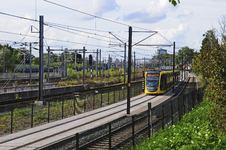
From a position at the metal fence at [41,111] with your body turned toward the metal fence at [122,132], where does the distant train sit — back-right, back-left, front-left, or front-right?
back-left

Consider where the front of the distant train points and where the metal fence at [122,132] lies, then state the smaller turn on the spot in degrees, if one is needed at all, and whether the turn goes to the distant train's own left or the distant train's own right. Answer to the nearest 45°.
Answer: approximately 45° to the distant train's own left

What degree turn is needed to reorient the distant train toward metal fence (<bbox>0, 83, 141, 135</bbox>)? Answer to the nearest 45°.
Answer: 0° — it already faces it

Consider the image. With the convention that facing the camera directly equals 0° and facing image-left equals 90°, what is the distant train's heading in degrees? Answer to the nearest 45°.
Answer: approximately 45°
